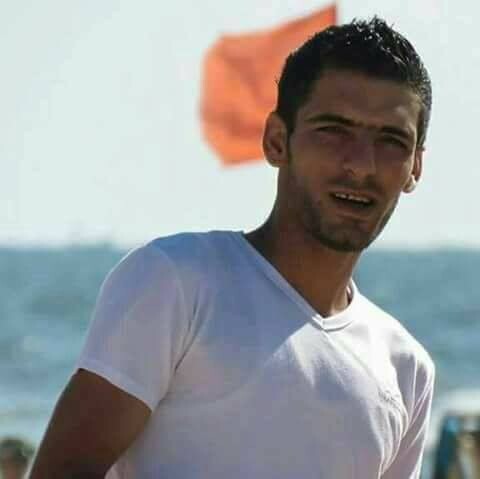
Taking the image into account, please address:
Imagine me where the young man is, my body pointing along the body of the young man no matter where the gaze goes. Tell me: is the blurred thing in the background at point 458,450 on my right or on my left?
on my left

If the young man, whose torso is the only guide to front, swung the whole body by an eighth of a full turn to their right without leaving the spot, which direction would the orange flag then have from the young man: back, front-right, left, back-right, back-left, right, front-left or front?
back

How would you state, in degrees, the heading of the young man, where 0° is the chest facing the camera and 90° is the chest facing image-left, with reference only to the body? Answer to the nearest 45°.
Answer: approximately 315°
